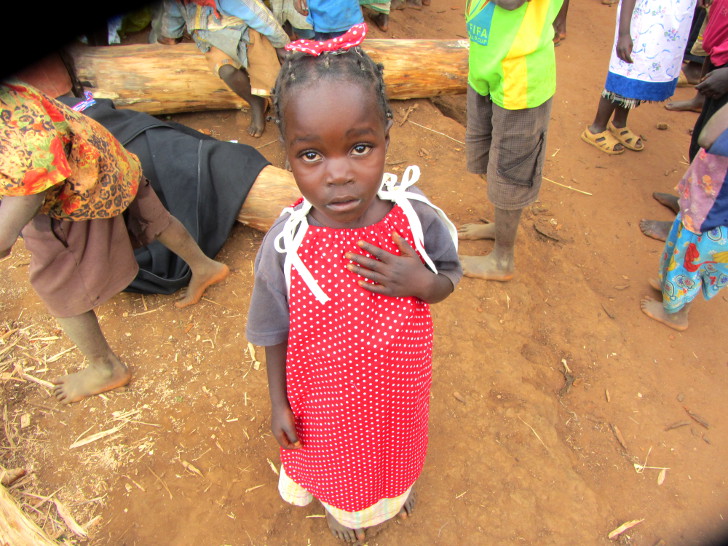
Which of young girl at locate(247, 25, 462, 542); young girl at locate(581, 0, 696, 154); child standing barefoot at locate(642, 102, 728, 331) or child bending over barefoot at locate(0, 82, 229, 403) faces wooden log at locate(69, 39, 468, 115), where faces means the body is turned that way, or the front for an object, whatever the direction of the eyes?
child standing barefoot at locate(642, 102, 728, 331)

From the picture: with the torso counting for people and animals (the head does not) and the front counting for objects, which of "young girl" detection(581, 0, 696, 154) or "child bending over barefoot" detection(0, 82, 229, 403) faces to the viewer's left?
the child bending over barefoot

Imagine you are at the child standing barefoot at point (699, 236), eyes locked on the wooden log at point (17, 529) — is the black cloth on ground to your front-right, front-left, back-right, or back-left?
front-right

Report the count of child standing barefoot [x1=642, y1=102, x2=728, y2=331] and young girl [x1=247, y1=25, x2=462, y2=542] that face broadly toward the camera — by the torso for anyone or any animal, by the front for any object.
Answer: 1

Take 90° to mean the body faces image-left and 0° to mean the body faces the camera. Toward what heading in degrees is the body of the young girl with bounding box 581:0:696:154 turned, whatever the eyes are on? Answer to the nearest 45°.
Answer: approximately 315°

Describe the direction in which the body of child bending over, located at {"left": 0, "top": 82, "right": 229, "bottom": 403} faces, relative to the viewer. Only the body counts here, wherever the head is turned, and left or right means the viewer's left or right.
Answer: facing to the left of the viewer

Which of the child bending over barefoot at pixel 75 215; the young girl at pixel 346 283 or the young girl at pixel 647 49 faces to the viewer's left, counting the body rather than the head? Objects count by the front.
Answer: the child bending over barefoot

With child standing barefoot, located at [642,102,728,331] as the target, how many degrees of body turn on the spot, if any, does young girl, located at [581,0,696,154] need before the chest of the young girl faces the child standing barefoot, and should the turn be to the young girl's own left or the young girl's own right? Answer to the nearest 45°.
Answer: approximately 45° to the young girl's own right

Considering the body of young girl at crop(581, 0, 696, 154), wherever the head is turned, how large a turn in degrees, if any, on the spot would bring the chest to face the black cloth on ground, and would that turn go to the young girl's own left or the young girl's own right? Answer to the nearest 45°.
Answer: approximately 90° to the young girl's own right

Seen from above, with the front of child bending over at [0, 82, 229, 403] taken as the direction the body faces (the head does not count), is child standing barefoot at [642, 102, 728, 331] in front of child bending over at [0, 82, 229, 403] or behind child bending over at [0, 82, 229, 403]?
behind

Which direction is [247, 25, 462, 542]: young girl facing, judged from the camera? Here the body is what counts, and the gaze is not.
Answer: toward the camera

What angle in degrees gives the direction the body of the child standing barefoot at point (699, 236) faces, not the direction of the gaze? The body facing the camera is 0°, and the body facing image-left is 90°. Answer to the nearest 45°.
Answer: approximately 90°
